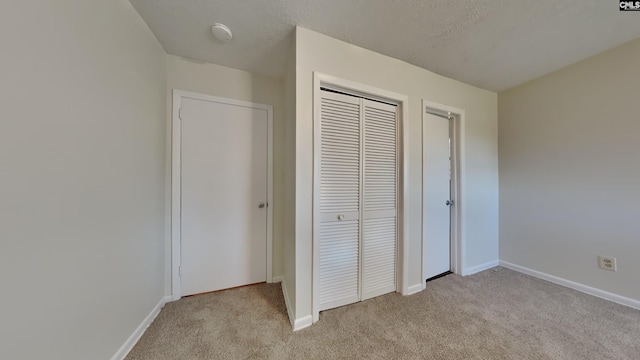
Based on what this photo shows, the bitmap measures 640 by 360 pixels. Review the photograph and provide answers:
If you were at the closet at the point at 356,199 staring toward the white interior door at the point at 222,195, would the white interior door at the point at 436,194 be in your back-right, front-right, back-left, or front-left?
back-right

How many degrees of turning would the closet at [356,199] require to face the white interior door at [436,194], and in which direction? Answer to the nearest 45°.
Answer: approximately 90° to its left

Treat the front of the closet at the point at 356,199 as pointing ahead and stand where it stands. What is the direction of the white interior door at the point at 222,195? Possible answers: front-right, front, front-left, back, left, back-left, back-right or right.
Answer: back-right

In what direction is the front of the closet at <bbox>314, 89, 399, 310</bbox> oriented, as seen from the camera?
facing the viewer and to the right of the viewer
